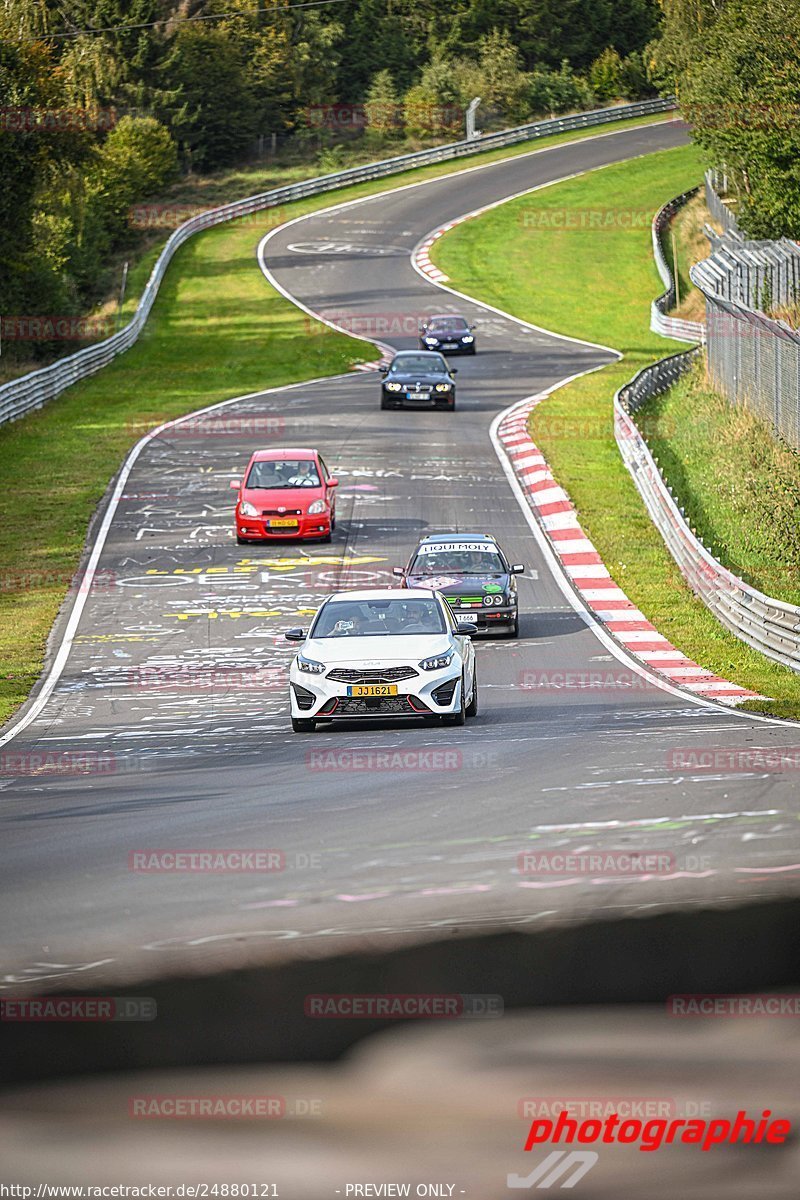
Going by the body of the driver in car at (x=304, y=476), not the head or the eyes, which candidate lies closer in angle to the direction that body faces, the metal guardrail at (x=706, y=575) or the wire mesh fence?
the metal guardrail

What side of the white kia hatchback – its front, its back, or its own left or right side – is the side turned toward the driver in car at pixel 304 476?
back

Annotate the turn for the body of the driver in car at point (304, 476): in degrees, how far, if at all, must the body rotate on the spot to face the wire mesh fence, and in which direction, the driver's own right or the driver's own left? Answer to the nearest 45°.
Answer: approximately 135° to the driver's own left

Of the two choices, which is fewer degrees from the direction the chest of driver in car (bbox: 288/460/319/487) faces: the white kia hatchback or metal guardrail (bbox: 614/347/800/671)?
the white kia hatchback

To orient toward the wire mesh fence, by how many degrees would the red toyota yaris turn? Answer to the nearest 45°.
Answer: approximately 135° to its left

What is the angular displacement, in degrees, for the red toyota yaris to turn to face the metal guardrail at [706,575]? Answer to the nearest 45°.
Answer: approximately 45° to its left

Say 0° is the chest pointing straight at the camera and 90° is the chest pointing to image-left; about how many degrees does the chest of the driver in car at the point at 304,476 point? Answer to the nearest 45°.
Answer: approximately 0°

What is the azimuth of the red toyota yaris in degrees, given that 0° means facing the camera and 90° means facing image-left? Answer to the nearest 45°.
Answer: approximately 0°

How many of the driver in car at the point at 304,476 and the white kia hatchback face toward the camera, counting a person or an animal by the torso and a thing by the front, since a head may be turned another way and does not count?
2

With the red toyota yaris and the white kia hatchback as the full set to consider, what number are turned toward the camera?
2

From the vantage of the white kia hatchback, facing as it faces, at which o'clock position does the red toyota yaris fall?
The red toyota yaris is roughly at 6 o'clock from the white kia hatchback.

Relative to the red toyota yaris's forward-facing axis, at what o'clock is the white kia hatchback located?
The white kia hatchback is roughly at 12 o'clock from the red toyota yaris.

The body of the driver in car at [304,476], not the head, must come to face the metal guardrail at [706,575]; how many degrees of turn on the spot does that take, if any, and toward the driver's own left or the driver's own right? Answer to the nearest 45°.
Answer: approximately 45° to the driver's own left
